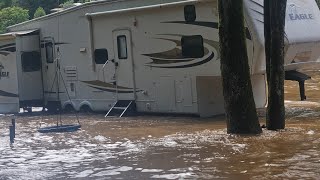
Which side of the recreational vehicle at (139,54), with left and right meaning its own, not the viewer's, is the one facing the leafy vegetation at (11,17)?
back

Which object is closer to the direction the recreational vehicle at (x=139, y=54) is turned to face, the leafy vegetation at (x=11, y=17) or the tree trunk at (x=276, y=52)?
the tree trunk

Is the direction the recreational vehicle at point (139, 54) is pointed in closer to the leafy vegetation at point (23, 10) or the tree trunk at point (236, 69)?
the tree trunk

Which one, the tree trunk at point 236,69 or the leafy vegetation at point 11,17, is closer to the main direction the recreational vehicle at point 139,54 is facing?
the tree trunk

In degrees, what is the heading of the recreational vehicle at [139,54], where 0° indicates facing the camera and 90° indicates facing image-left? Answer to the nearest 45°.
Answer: approximately 315°

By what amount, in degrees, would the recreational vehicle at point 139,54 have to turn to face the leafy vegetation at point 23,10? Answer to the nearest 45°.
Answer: approximately 135° to its left
